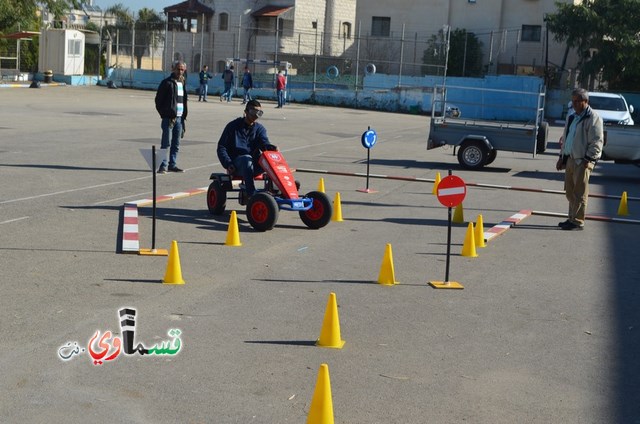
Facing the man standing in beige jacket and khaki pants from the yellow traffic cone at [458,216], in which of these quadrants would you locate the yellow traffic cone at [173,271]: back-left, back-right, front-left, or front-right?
back-right

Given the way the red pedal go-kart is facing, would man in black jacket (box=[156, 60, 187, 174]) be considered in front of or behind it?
behind

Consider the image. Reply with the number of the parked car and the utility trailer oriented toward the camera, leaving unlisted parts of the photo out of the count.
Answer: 1

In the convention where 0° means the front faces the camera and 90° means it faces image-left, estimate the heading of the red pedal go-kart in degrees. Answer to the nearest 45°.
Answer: approximately 315°

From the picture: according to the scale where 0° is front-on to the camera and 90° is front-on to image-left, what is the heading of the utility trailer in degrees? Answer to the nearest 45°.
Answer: approximately 270°

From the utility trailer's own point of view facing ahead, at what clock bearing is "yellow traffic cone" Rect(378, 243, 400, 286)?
The yellow traffic cone is roughly at 3 o'clock from the utility trailer.

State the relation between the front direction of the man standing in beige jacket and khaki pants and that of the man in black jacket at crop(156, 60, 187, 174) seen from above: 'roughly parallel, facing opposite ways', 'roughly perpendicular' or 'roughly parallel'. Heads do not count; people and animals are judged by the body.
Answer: roughly perpendicular

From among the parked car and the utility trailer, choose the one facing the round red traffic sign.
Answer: the parked car

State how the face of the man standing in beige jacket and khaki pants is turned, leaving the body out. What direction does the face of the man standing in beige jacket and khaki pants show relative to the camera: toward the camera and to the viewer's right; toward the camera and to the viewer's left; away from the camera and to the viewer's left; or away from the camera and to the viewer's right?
toward the camera and to the viewer's left

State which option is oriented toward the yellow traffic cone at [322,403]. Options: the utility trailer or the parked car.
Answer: the parked car

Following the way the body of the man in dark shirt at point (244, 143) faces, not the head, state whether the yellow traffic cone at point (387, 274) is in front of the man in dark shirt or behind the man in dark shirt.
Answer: in front

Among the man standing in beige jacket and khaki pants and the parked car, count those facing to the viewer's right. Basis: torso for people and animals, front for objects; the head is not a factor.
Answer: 0

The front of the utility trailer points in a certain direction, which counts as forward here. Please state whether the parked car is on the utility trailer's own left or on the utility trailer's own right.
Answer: on the utility trailer's own left
